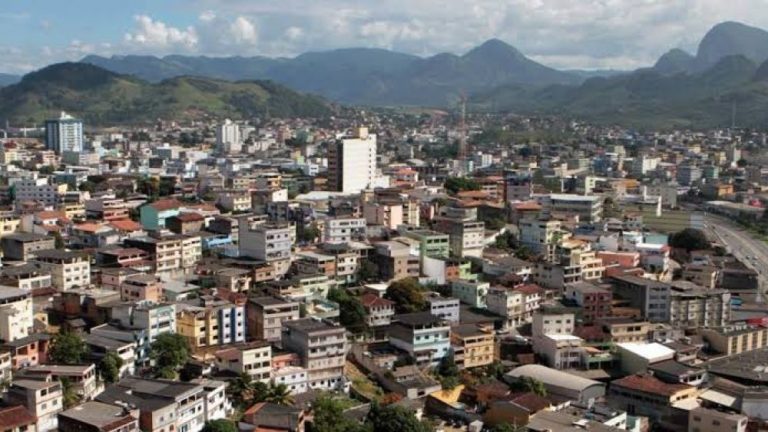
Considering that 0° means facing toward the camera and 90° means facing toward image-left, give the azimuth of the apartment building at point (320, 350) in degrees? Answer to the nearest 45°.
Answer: approximately 315°

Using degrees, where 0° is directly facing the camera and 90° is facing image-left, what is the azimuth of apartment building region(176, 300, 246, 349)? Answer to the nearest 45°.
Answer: approximately 315°

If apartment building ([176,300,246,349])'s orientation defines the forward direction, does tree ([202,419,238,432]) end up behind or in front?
in front

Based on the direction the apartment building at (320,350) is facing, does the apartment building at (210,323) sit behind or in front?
behind

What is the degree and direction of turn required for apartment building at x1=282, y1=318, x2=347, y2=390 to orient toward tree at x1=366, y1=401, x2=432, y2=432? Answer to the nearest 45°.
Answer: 0° — it already faces it

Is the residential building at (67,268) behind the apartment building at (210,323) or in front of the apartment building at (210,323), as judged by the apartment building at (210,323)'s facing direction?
behind

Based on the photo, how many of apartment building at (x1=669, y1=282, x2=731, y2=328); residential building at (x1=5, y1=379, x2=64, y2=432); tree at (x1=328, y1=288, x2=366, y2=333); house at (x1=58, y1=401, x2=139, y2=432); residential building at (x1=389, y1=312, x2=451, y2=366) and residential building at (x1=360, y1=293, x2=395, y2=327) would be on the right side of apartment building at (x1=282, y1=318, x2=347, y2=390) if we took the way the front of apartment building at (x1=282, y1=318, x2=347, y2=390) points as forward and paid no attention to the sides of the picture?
2

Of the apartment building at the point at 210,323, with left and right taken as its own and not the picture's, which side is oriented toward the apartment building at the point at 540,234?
left

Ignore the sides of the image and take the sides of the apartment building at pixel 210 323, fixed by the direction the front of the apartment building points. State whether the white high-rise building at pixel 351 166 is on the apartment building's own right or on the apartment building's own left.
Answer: on the apartment building's own left

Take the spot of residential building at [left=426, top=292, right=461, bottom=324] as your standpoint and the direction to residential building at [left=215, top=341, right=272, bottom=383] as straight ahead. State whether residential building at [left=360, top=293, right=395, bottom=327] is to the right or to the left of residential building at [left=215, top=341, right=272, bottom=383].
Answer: right

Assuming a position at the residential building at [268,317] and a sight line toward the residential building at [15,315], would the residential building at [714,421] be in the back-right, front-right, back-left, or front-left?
back-left

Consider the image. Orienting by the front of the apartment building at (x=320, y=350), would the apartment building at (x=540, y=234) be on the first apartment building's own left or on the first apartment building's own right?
on the first apartment building's own left

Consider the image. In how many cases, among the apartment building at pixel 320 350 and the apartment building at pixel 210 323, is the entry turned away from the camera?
0

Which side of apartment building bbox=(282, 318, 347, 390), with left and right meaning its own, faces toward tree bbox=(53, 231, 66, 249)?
back

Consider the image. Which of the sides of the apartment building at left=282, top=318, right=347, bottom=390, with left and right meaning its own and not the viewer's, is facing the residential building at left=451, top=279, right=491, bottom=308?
left

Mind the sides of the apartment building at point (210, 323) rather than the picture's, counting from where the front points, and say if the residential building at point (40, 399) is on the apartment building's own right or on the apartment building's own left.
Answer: on the apartment building's own right
